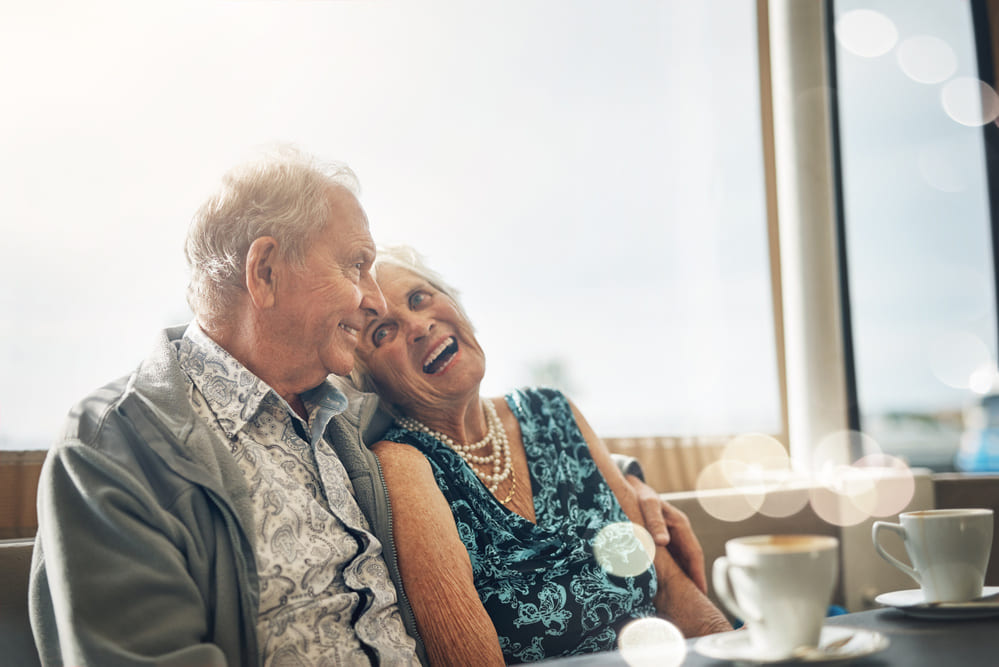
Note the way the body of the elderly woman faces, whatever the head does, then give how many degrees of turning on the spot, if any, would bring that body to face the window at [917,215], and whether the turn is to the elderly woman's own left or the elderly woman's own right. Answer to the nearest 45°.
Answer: approximately 90° to the elderly woman's own left

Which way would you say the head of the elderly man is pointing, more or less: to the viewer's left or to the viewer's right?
to the viewer's right

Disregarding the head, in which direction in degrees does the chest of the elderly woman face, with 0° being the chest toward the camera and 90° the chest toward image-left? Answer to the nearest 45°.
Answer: approximately 315°

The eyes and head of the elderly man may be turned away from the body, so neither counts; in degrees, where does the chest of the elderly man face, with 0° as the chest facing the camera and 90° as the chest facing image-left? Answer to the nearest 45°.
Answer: approximately 315°

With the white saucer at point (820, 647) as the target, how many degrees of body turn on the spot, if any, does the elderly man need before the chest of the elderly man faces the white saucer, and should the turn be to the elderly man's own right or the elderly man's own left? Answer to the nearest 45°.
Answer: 0° — they already face it
